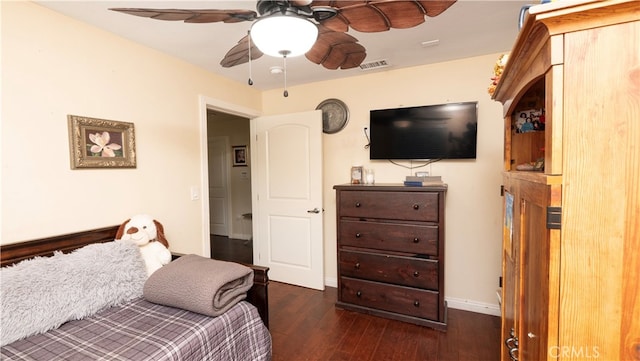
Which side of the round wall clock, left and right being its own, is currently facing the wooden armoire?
front

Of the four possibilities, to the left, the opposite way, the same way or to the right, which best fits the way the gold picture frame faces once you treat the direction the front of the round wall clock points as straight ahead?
to the left

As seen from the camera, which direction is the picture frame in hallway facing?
toward the camera

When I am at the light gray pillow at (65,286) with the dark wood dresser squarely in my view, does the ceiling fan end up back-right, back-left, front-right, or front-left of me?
front-right

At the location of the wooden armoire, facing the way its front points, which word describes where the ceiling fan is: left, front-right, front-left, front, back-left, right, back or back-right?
front

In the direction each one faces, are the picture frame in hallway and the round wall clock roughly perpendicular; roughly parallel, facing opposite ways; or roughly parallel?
roughly parallel

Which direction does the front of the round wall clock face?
toward the camera

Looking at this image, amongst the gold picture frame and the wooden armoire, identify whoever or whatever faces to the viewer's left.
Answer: the wooden armoire

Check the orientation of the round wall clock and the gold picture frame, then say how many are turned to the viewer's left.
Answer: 0

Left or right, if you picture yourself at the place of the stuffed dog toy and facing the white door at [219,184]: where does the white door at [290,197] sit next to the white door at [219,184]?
right

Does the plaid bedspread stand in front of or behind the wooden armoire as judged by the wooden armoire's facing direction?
in front

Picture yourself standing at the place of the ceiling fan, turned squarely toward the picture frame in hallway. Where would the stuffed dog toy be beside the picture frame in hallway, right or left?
left

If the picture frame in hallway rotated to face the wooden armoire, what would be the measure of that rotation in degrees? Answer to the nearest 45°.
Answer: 0° — it already faces it

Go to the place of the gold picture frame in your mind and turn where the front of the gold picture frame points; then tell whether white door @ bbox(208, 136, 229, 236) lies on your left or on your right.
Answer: on your left

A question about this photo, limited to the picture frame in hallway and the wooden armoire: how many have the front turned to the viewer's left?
1

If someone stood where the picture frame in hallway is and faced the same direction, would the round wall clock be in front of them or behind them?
in front

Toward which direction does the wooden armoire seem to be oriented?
to the viewer's left

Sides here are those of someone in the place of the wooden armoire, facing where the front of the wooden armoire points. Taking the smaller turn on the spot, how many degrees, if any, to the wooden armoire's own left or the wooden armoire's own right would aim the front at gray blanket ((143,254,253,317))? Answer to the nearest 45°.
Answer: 0° — it already faces it
